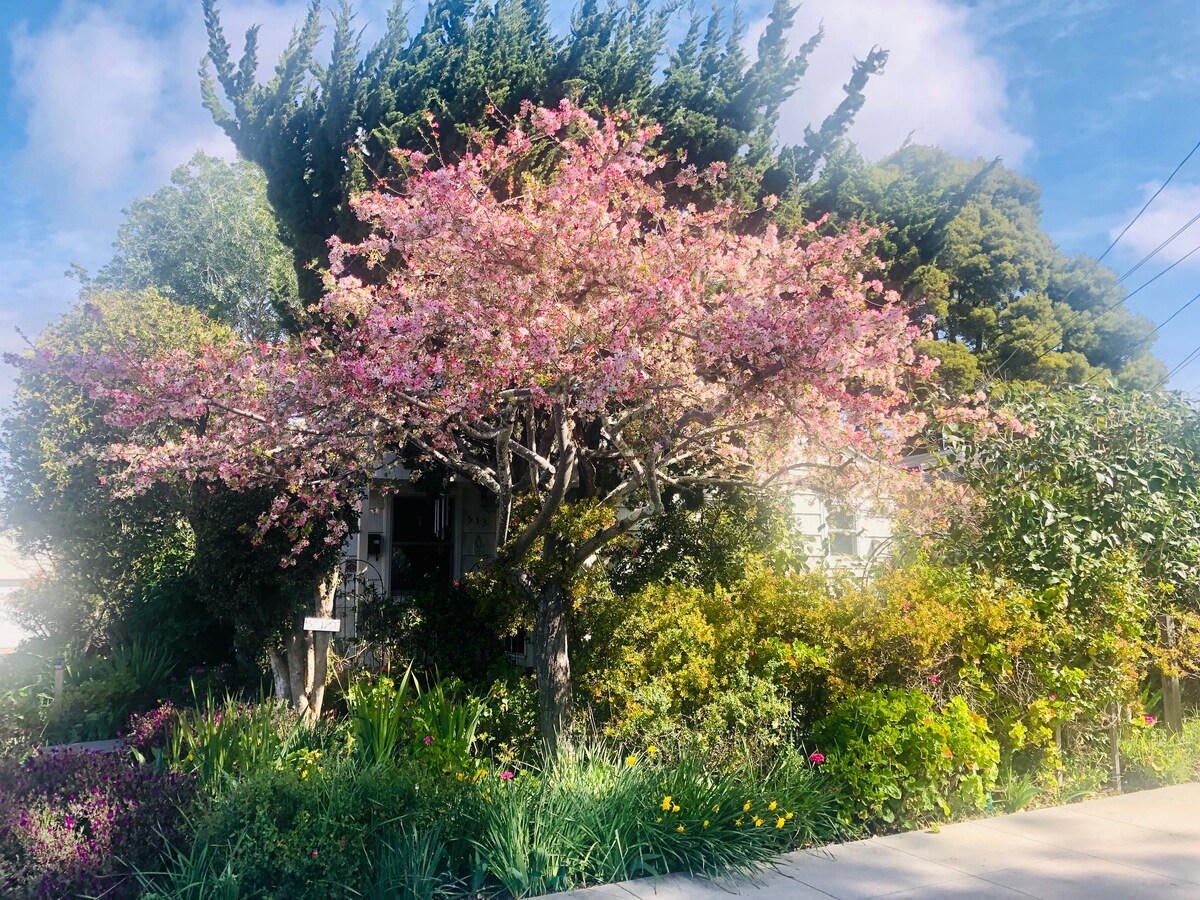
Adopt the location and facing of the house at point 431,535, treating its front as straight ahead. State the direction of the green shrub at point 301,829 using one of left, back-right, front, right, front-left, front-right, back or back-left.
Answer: front

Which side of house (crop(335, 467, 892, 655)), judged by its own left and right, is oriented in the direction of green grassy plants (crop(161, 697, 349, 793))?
front

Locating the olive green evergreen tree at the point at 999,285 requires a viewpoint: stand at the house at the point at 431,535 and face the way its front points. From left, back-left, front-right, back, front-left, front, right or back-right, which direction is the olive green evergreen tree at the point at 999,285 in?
back-left

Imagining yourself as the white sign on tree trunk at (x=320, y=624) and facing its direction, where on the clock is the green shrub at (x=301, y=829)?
The green shrub is roughly at 12 o'clock from the white sign on tree trunk.

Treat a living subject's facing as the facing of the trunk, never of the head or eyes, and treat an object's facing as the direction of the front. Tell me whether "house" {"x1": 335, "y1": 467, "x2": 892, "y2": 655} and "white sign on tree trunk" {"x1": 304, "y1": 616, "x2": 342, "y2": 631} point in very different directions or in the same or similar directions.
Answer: same or similar directions

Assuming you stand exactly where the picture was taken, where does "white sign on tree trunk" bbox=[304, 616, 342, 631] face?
facing the viewer

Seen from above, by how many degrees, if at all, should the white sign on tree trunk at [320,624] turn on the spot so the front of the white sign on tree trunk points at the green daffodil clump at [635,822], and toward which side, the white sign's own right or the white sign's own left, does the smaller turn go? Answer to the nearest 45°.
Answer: approximately 45° to the white sign's own left

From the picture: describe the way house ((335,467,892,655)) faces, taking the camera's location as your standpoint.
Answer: facing the viewer

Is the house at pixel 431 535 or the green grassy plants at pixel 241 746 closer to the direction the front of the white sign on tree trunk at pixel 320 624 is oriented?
the green grassy plants

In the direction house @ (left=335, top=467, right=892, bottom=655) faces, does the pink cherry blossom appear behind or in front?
in front

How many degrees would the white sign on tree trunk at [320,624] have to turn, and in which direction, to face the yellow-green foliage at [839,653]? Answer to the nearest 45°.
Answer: approximately 45° to its left

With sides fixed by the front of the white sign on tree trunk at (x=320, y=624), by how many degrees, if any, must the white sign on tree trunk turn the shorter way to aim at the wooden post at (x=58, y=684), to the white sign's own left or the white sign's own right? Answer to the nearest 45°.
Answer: approximately 135° to the white sign's own right

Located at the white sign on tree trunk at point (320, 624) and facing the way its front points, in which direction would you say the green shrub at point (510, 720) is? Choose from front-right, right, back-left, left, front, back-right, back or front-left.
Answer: left

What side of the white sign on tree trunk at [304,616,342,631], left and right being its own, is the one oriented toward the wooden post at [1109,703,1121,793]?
left

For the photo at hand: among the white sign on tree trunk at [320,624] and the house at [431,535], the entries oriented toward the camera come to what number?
2
